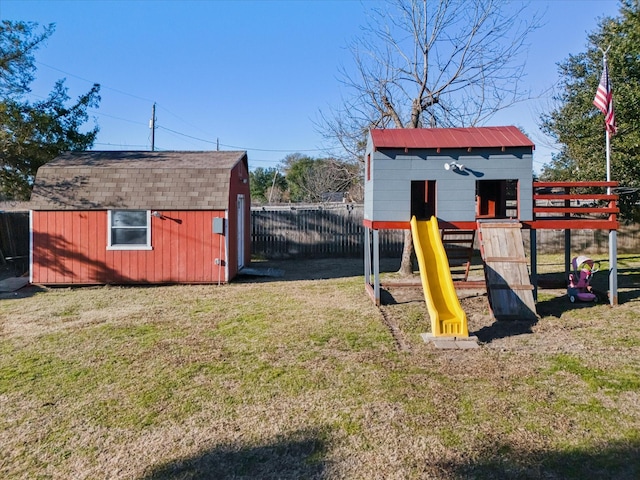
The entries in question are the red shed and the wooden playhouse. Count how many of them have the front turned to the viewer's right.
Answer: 1

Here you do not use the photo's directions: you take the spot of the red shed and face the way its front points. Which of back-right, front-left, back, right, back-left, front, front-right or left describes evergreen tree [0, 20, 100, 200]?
back-left

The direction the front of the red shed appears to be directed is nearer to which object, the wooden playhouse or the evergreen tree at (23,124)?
the wooden playhouse

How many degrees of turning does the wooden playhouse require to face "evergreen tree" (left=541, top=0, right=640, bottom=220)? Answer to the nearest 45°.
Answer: approximately 135° to its left

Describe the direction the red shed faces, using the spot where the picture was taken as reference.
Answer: facing to the right of the viewer

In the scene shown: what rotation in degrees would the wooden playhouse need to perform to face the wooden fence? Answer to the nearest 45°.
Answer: approximately 135° to its right

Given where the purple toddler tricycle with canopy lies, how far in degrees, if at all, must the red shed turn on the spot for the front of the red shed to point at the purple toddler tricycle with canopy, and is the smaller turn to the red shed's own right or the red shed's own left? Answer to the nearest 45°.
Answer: approximately 45° to the red shed's own right

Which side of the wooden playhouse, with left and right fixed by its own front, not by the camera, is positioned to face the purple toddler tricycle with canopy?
left

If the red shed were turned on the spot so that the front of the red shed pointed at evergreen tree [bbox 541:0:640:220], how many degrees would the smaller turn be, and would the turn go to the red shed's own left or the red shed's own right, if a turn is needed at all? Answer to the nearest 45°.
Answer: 0° — it already faces it

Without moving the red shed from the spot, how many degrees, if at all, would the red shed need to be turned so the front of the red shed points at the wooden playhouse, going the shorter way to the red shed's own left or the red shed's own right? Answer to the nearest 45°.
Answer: approximately 45° to the red shed's own right

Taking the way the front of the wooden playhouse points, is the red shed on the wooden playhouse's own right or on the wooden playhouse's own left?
on the wooden playhouse's own right
